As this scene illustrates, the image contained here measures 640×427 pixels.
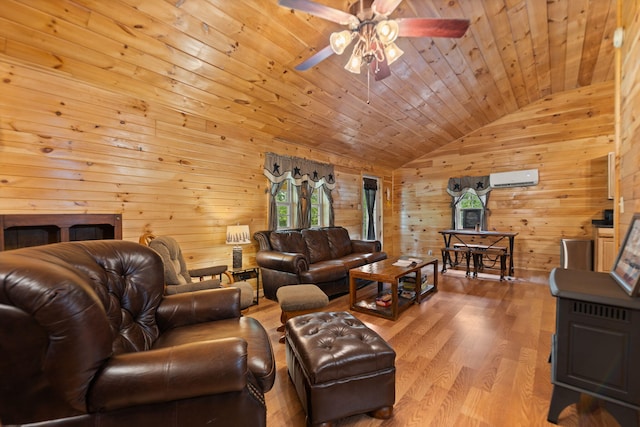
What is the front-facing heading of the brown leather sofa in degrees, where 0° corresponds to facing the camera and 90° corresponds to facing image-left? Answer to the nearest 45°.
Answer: approximately 315°

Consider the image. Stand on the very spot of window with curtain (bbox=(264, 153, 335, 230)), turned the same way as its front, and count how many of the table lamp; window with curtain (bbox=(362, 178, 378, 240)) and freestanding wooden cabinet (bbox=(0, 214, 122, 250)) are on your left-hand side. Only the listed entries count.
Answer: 1

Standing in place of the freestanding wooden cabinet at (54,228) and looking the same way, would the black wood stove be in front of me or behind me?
in front

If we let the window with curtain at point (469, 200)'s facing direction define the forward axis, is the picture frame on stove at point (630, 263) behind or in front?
in front

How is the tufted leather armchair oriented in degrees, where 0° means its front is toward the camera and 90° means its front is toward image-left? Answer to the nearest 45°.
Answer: approximately 270°

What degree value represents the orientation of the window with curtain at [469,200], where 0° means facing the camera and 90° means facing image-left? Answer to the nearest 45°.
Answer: approximately 0°

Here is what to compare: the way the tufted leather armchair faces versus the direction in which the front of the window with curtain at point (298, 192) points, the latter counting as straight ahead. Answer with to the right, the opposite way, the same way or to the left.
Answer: to the left

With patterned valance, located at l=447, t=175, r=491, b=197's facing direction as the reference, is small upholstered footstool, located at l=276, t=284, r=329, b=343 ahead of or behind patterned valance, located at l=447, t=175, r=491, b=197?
ahead

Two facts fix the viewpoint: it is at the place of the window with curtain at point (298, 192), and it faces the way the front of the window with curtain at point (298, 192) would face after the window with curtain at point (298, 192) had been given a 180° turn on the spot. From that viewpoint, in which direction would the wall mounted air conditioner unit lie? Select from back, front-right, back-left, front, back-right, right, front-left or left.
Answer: back-right
